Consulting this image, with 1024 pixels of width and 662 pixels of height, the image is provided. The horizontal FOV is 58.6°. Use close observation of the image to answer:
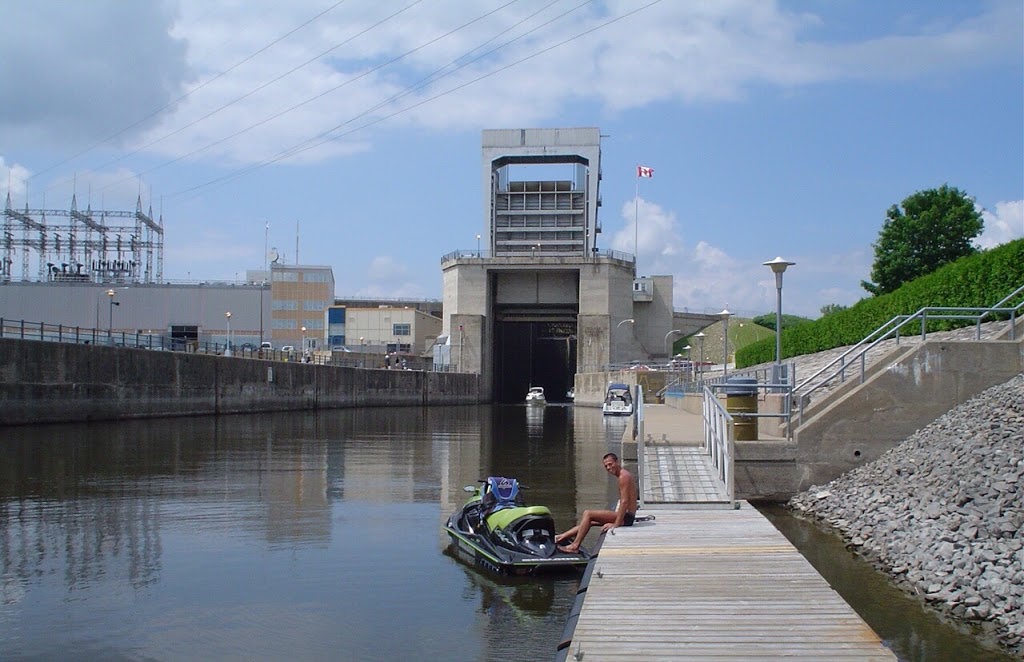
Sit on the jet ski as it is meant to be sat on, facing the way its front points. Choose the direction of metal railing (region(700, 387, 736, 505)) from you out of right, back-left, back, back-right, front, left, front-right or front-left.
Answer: right

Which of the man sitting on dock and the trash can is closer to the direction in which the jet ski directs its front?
the trash can

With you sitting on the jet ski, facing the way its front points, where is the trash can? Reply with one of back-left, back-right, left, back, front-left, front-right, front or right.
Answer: right

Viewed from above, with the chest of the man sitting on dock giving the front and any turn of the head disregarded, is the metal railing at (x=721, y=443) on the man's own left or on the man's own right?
on the man's own right

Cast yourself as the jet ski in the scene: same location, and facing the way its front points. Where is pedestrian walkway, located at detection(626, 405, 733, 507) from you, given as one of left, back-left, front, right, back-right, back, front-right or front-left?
right

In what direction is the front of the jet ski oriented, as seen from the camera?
facing away from the viewer and to the left of the viewer

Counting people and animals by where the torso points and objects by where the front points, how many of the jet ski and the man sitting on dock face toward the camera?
0

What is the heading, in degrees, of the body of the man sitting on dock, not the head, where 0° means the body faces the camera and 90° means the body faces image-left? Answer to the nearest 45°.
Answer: approximately 90°

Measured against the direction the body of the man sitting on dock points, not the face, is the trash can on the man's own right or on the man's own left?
on the man's own right
